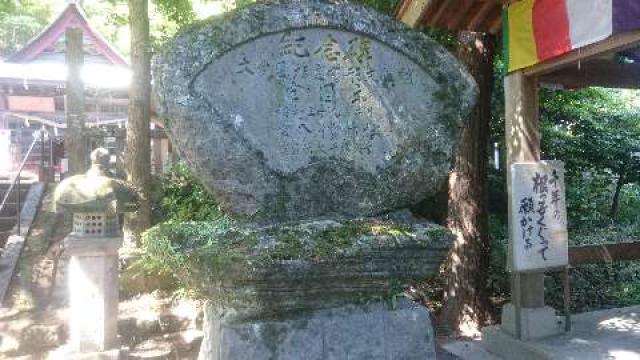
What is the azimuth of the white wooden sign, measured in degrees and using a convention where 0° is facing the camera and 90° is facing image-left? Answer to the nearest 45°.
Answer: approximately 0°

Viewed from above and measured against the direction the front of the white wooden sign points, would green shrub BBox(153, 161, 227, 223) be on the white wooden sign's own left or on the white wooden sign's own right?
on the white wooden sign's own right

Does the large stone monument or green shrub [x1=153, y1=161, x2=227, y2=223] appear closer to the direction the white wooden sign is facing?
the large stone monument

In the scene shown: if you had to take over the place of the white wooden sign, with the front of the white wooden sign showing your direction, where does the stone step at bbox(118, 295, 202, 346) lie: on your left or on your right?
on your right

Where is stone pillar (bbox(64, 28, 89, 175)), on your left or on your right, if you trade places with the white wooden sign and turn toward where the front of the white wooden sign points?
on your right
